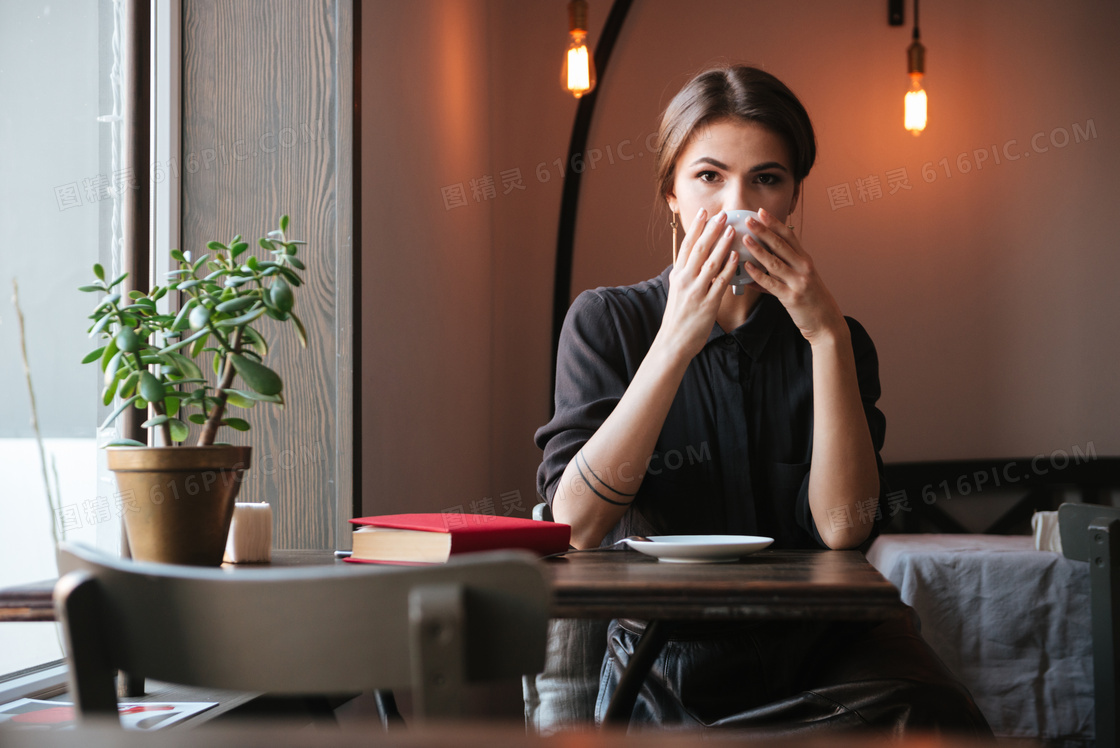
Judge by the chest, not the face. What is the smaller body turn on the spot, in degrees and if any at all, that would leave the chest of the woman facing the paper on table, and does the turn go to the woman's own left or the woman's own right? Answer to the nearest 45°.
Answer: approximately 90° to the woman's own right

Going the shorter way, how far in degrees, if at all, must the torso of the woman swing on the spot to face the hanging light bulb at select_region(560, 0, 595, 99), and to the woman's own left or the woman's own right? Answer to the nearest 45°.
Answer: approximately 180°

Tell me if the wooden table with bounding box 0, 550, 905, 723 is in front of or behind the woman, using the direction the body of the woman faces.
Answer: in front

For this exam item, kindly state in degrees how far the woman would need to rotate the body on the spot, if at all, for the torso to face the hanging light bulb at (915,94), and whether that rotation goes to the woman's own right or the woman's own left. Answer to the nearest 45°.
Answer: approximately 180°

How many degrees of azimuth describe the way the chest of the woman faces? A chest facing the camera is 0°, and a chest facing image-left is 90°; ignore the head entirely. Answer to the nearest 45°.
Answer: approximately 0°

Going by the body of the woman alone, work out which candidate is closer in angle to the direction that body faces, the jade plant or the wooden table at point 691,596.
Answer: the wooden table

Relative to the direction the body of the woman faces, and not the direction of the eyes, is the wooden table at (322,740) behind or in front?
in front
